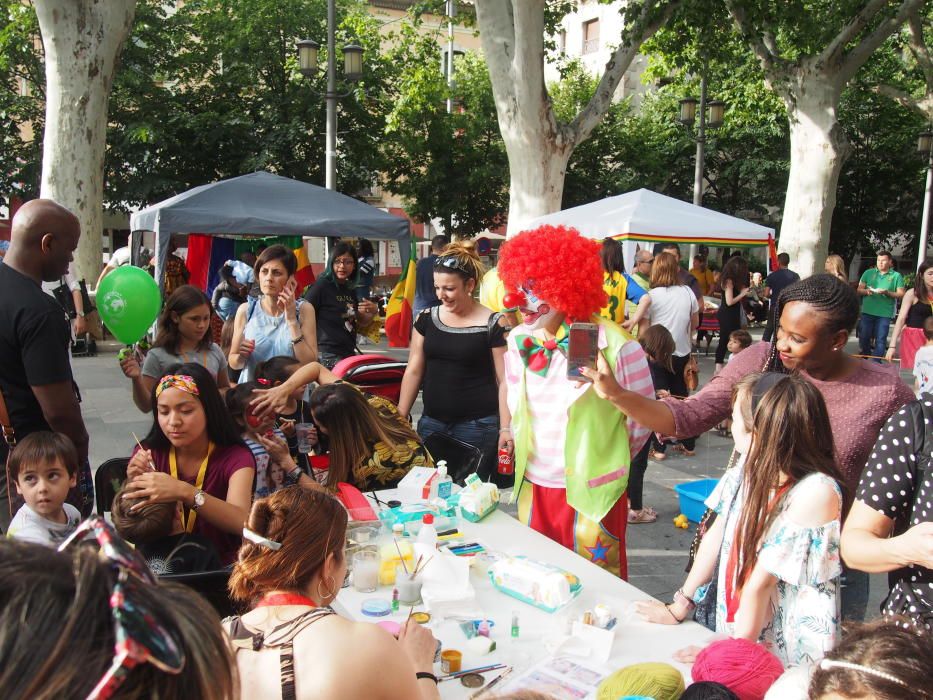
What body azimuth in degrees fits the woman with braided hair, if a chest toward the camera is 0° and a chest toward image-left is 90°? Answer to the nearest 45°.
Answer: approximately 45°

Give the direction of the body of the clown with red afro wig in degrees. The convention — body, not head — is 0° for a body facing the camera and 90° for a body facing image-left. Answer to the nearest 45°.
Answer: approximately 45°

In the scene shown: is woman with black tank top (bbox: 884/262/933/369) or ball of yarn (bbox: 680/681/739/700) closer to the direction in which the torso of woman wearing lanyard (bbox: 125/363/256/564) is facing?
the ball of yarn

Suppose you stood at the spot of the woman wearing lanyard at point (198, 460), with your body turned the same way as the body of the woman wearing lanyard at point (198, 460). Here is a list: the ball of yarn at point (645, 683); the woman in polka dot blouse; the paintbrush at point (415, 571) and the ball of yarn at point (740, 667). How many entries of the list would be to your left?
4

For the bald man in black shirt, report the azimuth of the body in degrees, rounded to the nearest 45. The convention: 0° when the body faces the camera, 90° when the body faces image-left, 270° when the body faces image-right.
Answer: approximately 225°

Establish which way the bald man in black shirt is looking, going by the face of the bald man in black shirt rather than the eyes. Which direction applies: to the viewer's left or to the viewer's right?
to the viewer's right

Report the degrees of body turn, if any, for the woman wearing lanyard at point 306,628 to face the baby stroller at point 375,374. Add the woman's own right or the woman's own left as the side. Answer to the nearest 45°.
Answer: approximately 45° to the woman's own left

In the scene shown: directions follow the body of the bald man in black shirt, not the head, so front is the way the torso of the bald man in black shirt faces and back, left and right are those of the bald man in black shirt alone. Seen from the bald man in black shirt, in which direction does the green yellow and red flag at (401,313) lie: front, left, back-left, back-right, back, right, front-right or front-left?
front

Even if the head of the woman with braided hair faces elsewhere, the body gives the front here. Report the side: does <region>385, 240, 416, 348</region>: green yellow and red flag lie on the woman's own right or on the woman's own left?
on the woman's own right

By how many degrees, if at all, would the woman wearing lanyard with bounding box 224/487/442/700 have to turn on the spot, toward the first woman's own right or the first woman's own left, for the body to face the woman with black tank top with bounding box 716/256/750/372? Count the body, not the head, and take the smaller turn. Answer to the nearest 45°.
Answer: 0° — they already face them

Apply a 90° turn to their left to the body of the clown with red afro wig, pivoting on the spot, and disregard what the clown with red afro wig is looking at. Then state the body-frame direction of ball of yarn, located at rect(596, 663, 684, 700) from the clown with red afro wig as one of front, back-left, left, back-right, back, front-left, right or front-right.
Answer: front-right

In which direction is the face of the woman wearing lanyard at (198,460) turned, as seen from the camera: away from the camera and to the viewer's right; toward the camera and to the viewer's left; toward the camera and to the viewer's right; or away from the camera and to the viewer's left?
toward the camera and to the viewer's left

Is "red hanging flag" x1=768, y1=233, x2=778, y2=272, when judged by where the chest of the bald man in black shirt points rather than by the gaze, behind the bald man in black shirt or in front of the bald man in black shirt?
in front
